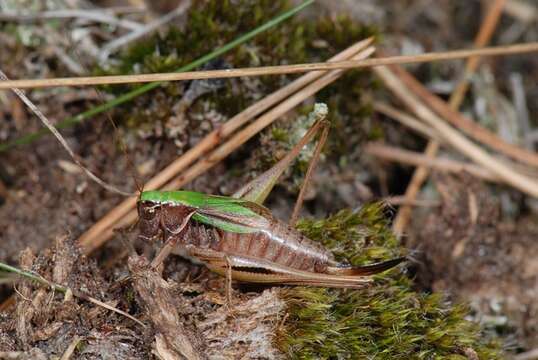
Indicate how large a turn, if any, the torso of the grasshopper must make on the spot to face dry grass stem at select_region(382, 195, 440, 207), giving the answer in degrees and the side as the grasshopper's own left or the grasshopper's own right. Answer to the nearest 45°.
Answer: approximately 135° to the grasshopper's own right

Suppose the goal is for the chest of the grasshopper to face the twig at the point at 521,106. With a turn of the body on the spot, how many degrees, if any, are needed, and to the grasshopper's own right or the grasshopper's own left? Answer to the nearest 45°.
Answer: approximately 135° to the grasshopper's own right

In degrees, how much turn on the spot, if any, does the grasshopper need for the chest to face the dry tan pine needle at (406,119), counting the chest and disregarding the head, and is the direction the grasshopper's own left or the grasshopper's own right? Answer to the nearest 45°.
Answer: approximately 135° to the grasshopper's own right

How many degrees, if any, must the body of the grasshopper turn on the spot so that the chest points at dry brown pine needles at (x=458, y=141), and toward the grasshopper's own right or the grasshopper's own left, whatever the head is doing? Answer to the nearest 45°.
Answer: approximately 135° to the grasshopper's own right

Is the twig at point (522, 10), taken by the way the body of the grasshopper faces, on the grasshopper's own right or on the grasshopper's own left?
on the grasshopper's own right

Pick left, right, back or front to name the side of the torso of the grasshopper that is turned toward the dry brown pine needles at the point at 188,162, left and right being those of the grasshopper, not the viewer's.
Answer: right

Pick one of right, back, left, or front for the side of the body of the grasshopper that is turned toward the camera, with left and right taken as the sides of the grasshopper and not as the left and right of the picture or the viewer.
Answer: left

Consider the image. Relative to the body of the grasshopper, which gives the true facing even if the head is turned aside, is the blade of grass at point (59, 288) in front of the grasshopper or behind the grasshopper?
in front
